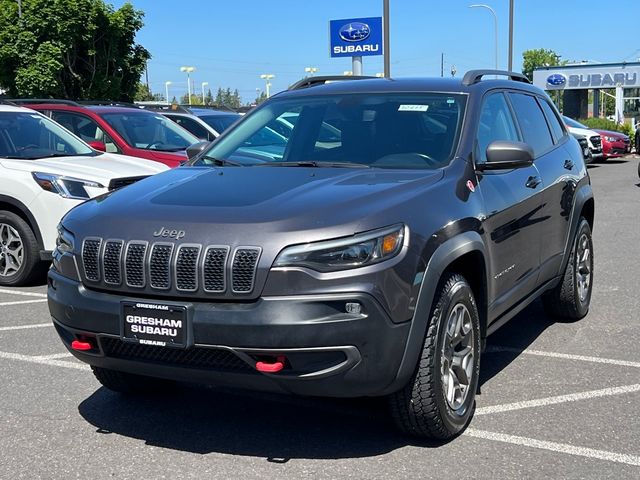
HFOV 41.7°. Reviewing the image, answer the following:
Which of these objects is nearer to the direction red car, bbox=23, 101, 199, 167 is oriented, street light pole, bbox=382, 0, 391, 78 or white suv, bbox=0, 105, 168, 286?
the white suv

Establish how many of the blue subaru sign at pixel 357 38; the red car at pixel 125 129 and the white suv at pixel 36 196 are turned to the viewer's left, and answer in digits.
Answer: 0

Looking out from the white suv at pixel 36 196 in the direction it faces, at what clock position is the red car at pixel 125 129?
The red car is roughly at 8 o'clock from the white suv.

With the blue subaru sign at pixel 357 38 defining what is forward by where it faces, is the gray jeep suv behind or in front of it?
in front

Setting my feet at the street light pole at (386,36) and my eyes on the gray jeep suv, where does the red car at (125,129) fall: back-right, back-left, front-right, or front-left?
front-right

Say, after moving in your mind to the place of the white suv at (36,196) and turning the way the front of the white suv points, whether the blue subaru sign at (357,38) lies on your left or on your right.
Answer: on your left

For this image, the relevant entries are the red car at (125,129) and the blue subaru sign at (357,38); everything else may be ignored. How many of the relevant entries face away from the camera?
0

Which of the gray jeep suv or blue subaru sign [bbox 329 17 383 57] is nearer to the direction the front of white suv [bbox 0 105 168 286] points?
the gray jeep suv

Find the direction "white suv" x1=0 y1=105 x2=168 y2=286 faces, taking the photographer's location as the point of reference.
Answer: facing the viewer and to the right of the viewer

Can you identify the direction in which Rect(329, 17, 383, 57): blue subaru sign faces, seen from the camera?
facing the viewer

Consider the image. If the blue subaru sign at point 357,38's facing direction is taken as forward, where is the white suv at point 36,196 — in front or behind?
in front

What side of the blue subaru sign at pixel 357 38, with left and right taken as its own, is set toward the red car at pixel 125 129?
front

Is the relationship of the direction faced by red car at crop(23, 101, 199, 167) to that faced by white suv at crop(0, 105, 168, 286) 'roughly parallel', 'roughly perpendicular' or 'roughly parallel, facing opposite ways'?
roughly parallel

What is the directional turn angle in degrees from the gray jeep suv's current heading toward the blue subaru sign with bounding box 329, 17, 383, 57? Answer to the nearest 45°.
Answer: approximately 135° to its right

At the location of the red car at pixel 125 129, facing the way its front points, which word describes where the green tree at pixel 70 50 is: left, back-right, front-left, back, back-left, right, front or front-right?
back-left

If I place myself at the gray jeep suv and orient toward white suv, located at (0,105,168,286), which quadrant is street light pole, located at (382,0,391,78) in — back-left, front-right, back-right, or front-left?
front-right
